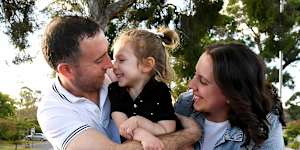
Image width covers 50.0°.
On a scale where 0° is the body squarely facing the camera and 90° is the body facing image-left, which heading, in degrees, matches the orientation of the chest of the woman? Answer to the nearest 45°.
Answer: approximately 45°

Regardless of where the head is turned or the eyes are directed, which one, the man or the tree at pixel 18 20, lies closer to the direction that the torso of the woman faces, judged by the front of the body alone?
the man

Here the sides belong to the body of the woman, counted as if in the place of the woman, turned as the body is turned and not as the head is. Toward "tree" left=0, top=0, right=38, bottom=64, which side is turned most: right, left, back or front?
right

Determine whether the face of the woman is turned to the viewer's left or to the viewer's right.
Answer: to the viewer's left

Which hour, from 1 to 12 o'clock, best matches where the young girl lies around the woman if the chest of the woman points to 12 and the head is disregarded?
The young girl is roughly at 1 o'clock from the woman.

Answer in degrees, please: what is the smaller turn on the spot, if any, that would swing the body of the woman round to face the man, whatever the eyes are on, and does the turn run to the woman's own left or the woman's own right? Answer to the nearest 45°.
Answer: approximately 45° to the woman's own right

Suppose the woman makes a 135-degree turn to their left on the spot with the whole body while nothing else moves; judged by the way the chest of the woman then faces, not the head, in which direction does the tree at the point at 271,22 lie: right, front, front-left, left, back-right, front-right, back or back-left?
left

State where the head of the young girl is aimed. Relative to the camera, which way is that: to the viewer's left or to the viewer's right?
to the viewer's left

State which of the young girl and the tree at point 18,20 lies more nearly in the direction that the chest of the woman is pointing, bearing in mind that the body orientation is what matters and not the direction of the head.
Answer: the young girl

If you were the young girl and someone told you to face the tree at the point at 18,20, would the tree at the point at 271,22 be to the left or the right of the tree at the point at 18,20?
right
